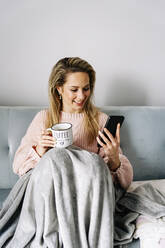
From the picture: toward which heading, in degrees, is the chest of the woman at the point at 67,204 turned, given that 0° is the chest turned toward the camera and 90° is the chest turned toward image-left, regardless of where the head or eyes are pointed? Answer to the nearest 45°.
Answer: approximately 0°

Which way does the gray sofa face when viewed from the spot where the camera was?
facing the viewer

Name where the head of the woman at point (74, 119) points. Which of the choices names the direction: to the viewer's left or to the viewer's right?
to the viewer's right
